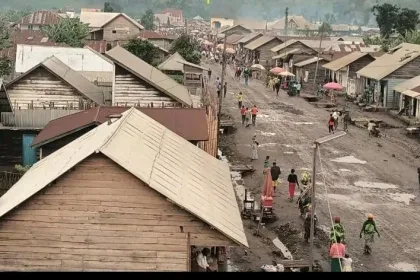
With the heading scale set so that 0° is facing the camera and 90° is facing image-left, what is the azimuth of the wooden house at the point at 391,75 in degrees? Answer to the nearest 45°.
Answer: approximately 45°

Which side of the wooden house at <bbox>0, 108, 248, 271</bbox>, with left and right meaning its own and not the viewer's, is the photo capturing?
right

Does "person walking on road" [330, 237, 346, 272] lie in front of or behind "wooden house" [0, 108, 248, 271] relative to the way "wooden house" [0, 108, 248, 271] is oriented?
in front

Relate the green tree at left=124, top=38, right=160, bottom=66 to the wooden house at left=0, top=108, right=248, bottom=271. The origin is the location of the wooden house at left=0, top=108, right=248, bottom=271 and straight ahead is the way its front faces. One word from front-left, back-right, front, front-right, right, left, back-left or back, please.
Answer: left

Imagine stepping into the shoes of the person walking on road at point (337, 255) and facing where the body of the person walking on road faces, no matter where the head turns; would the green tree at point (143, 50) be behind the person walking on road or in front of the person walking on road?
in front

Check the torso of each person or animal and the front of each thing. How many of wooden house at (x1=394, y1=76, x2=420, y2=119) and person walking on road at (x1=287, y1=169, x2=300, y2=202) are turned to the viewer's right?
0
